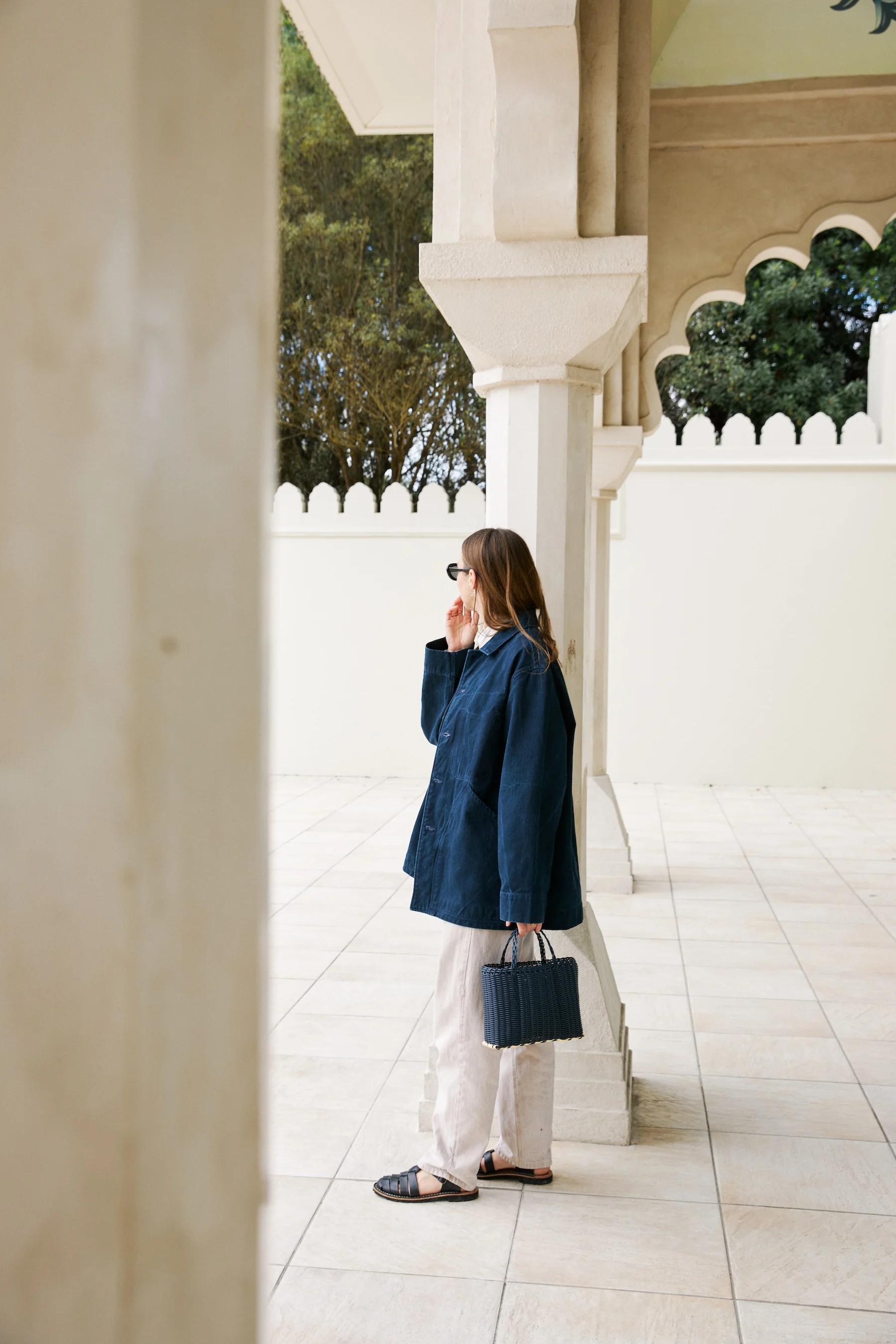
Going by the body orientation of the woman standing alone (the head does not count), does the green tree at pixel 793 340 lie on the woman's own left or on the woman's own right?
on the woman's own right

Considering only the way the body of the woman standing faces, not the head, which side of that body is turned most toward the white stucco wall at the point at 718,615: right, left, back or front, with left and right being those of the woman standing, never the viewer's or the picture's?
right

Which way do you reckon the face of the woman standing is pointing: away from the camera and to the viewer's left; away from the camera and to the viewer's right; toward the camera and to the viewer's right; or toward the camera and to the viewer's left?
away from the camera and to the viewer's left

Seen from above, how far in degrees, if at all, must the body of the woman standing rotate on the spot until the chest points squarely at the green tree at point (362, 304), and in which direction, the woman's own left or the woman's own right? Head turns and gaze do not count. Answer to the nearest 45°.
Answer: approximately 90° to the woman's own right

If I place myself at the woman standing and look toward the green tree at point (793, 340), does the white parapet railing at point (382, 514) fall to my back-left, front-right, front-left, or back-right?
front-left

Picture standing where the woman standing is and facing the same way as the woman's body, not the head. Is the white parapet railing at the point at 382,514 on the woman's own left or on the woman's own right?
on the woman's own right

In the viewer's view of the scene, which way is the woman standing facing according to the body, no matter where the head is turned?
to the viewer's left

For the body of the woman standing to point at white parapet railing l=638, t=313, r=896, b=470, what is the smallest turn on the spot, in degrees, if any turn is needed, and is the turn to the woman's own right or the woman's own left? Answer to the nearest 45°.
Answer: approximately 90° to the woman's own right

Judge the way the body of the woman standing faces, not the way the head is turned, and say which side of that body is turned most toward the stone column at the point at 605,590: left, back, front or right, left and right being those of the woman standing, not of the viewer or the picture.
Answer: right

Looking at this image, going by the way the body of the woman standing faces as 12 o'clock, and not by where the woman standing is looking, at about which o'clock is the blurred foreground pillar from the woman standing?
The blurred foreground pillar is roughly at 9 o'clock from the woman standing.
